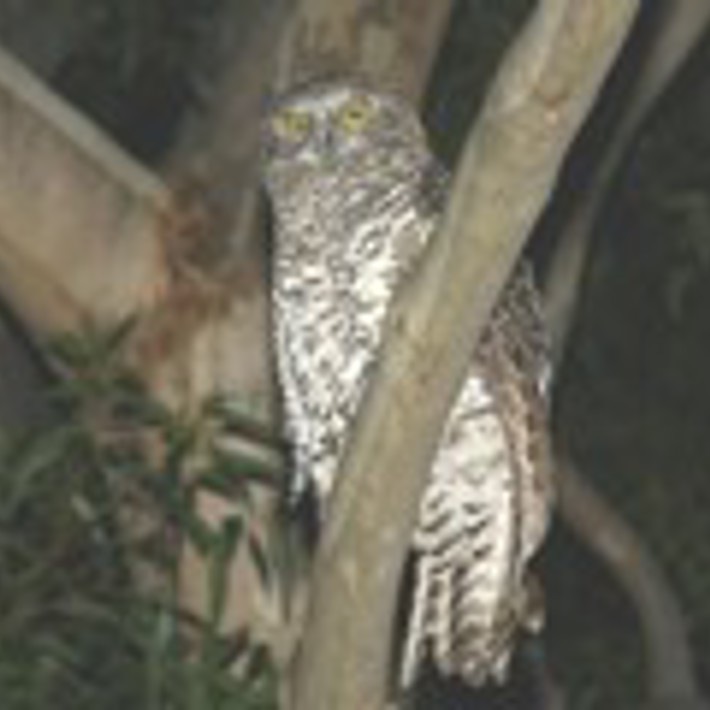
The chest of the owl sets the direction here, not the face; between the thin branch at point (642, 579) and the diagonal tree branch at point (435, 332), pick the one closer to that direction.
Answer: the diagonal tree branch

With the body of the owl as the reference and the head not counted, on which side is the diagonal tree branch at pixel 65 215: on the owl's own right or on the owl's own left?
on the owl's own right

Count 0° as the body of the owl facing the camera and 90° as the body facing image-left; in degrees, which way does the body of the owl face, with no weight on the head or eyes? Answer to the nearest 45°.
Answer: approximately 45°

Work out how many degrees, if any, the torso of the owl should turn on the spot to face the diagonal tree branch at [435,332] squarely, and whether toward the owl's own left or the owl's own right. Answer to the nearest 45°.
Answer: approximately 45° to the owl's own left

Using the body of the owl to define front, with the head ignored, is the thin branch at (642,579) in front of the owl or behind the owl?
behind
